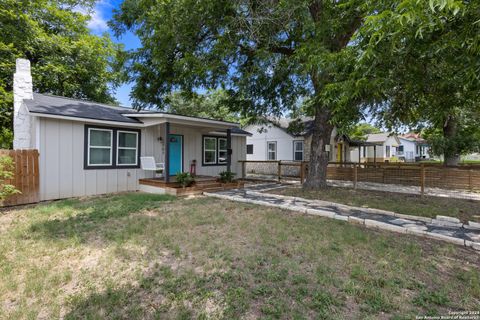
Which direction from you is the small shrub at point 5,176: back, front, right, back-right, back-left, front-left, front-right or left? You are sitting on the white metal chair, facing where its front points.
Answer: right

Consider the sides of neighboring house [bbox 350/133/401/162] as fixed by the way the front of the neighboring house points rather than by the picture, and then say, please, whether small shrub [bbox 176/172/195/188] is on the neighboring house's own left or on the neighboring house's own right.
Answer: on the neighboring house's own right

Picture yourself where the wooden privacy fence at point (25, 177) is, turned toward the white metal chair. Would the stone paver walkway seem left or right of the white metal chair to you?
right

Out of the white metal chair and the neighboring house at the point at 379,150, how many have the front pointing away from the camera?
0

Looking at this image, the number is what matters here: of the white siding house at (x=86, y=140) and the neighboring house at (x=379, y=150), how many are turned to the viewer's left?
0

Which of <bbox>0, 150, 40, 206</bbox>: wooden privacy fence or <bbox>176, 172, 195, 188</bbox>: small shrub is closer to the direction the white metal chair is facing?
the small shrub

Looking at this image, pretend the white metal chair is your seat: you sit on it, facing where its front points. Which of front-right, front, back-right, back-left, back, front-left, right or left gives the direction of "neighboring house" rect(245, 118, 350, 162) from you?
left

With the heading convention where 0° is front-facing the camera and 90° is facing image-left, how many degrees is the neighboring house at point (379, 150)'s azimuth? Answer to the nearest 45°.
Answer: approximately 315°

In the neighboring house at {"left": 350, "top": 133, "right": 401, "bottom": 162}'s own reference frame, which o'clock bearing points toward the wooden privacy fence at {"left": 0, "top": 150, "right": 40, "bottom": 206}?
The wooden privacy fence is roughly at 2 o'clock from the neighboring house.

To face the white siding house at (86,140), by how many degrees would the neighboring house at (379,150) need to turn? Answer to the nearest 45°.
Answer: approximately 45° to its right

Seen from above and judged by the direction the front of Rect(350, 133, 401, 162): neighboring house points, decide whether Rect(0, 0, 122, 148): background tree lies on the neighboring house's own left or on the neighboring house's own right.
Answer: on the neighboring house's own right

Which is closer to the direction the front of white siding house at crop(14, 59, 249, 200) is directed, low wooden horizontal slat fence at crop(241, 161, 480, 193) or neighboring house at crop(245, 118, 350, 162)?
the low wooden horizontal slat fence

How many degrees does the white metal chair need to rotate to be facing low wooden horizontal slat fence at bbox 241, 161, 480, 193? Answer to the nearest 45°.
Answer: approximately 45° to its left
